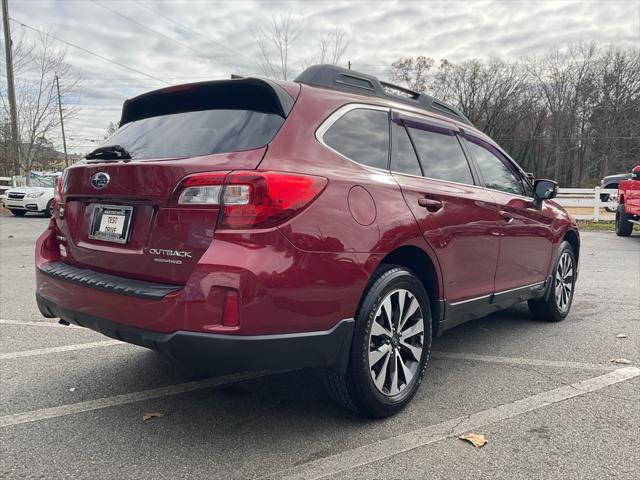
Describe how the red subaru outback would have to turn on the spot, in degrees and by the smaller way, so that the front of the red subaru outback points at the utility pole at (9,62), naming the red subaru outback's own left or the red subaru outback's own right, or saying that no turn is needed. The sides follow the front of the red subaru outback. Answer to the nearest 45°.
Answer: approximately 90° to the red subaru outback's own left

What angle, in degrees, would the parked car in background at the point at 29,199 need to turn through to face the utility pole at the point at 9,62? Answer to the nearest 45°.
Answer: approximately 135° to its right

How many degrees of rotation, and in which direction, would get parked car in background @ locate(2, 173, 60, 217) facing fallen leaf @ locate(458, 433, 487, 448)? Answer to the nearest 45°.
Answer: approximately 45° to its left

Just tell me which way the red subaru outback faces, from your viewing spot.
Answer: facing away from the viewer and to the right of the viewer

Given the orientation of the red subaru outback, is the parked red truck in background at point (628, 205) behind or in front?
in front

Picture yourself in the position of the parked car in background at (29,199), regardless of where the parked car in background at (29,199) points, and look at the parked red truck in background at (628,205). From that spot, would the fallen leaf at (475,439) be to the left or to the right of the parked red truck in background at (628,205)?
right

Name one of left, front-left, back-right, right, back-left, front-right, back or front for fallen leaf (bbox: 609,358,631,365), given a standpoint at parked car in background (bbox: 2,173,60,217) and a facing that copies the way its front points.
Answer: front-left

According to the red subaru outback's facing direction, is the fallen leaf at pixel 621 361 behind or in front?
in front

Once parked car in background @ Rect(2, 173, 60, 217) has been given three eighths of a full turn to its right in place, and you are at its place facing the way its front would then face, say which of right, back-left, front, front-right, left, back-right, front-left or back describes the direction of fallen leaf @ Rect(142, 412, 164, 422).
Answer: back

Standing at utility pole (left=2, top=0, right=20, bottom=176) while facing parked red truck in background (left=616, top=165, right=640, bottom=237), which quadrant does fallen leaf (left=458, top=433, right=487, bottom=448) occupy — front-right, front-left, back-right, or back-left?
front-right

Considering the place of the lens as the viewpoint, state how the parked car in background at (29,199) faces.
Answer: facing the viewer and to the left of the viewer

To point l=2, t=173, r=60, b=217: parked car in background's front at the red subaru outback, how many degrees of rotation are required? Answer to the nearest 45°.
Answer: approximately 45° to its left

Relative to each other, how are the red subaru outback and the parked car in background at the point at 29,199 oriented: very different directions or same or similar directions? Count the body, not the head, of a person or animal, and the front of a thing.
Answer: very different directions

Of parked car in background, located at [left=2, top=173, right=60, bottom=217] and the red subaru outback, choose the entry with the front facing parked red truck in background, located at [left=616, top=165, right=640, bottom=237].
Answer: the red subaru outback

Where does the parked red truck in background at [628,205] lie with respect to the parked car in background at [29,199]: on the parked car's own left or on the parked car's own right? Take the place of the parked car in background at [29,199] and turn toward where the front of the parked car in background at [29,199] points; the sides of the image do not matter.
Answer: on the parked car's own left
